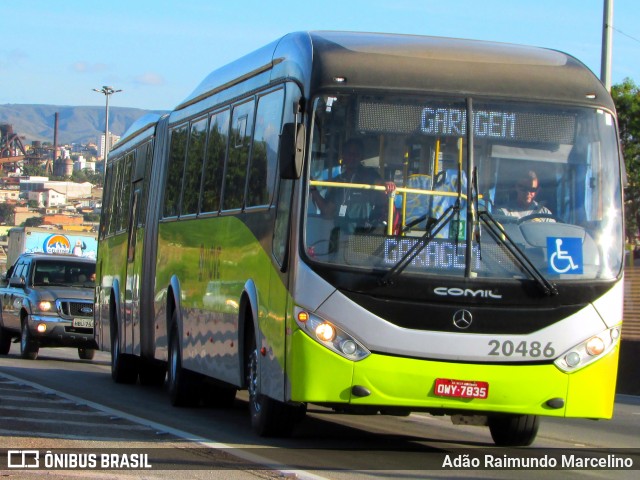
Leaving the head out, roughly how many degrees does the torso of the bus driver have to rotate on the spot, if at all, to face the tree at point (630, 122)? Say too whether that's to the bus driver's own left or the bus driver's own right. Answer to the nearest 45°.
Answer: approximately 135° to the bus driver's own left

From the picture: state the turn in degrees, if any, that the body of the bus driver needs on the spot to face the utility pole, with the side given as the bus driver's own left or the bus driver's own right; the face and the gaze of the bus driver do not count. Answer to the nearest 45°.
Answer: approximately 135° to the bus driver's own left

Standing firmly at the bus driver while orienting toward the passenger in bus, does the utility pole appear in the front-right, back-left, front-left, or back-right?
back-right

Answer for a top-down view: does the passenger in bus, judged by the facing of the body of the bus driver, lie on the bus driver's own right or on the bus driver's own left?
on the bus driver's own right

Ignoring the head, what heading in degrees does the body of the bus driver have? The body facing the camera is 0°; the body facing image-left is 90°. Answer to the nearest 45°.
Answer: approximately 315°

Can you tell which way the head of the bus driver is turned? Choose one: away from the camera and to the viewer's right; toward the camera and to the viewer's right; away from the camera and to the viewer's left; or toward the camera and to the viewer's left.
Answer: toward the camera and to the viewer's right
